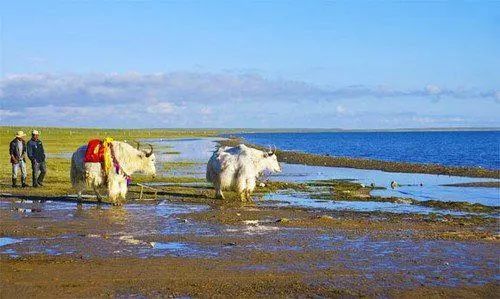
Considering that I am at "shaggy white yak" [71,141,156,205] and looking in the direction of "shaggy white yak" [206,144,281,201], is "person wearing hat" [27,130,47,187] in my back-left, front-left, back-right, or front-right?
back-left

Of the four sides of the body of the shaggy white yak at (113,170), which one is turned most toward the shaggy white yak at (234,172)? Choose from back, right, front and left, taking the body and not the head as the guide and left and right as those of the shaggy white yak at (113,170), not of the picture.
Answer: front

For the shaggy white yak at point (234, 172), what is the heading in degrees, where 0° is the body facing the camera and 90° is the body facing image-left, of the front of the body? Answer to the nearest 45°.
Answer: approximately 270°

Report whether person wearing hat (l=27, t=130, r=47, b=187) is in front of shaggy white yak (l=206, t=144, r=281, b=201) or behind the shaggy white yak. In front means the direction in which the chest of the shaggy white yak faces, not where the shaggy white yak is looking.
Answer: behind

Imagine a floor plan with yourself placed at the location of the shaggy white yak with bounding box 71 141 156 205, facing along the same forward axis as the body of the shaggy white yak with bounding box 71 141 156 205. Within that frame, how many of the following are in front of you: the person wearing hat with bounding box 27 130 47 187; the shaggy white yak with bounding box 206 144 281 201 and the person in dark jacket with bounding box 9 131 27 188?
1

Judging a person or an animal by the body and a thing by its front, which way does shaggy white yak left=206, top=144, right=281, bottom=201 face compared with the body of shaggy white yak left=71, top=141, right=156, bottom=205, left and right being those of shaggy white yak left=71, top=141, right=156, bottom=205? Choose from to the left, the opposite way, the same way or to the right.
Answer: the same way

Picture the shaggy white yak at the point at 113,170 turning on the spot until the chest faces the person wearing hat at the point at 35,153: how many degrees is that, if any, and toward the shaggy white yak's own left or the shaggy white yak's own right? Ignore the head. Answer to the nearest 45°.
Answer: approximately 135° to the shaggy white yak's own left

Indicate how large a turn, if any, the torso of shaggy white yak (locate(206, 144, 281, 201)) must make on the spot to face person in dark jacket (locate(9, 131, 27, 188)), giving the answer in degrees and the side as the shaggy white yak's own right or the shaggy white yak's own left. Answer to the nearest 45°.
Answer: approximately 180°

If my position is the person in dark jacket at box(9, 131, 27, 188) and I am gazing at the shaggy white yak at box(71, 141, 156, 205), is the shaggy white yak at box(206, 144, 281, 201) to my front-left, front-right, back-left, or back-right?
front-left

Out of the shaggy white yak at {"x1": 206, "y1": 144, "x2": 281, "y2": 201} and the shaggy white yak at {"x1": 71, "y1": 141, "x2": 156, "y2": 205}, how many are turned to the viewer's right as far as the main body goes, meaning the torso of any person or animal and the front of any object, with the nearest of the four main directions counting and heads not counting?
2

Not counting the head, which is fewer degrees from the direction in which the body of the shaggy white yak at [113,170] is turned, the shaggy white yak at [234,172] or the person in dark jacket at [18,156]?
the shaggy white yak

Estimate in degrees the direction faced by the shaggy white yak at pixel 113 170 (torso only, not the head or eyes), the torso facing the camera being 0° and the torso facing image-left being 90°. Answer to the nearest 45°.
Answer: approximately 270°
